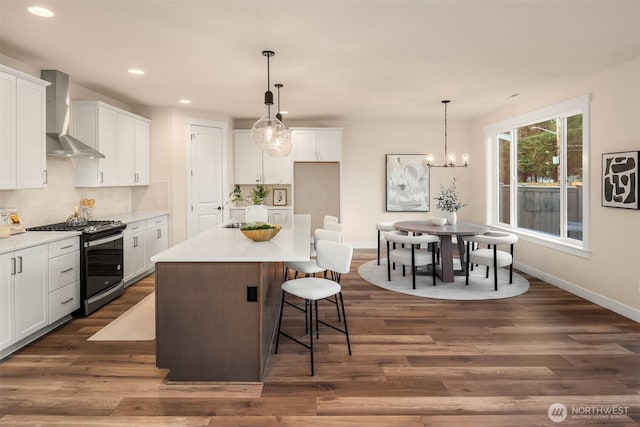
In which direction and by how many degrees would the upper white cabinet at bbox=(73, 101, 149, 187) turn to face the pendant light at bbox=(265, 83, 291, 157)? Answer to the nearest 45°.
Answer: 0° — it already faces it

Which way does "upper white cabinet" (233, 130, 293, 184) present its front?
toward the camera

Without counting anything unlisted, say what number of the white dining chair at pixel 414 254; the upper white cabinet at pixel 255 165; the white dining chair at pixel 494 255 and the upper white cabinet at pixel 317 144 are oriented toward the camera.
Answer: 2

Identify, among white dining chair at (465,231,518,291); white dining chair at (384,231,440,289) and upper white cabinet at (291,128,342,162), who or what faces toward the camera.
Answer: the upper white cabinet

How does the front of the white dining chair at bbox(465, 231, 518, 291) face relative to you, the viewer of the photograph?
facing away from the viewer and to the left of the viewer

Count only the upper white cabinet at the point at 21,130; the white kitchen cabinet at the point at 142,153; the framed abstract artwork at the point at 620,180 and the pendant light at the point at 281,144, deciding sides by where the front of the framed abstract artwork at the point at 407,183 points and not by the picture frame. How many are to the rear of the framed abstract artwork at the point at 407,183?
0

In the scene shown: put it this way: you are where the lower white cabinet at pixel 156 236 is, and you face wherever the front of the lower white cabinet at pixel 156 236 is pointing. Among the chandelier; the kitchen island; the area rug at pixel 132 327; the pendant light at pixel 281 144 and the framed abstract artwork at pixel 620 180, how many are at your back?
0

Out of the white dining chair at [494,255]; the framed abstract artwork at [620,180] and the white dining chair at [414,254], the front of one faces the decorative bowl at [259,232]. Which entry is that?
the framed abstract artwork

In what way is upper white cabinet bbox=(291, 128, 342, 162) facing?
toward the camera

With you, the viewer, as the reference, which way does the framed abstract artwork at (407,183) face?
facing the viewer

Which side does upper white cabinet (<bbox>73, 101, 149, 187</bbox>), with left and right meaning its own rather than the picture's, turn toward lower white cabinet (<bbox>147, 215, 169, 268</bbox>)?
left

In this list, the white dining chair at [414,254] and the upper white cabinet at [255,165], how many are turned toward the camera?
1

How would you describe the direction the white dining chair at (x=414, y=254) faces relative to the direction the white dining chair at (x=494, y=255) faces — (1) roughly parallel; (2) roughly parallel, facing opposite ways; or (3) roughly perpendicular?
roughly perpendicular

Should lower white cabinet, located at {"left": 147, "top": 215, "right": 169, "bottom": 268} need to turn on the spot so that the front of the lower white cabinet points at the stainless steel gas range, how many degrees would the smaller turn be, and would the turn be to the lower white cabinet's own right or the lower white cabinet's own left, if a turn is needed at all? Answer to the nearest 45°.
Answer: approximately 45° to the lower white cabinet's own right

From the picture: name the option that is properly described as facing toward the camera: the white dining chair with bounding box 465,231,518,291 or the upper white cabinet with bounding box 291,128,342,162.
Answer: the upper white cabinet

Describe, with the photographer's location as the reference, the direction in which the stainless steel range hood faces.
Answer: facing the viewer and to the right of the viewer

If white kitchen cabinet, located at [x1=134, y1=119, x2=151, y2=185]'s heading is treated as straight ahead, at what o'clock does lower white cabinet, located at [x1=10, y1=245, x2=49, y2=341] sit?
The lower white cabinet is roughly at 2 o'clock from the white kitchen cabinet.
